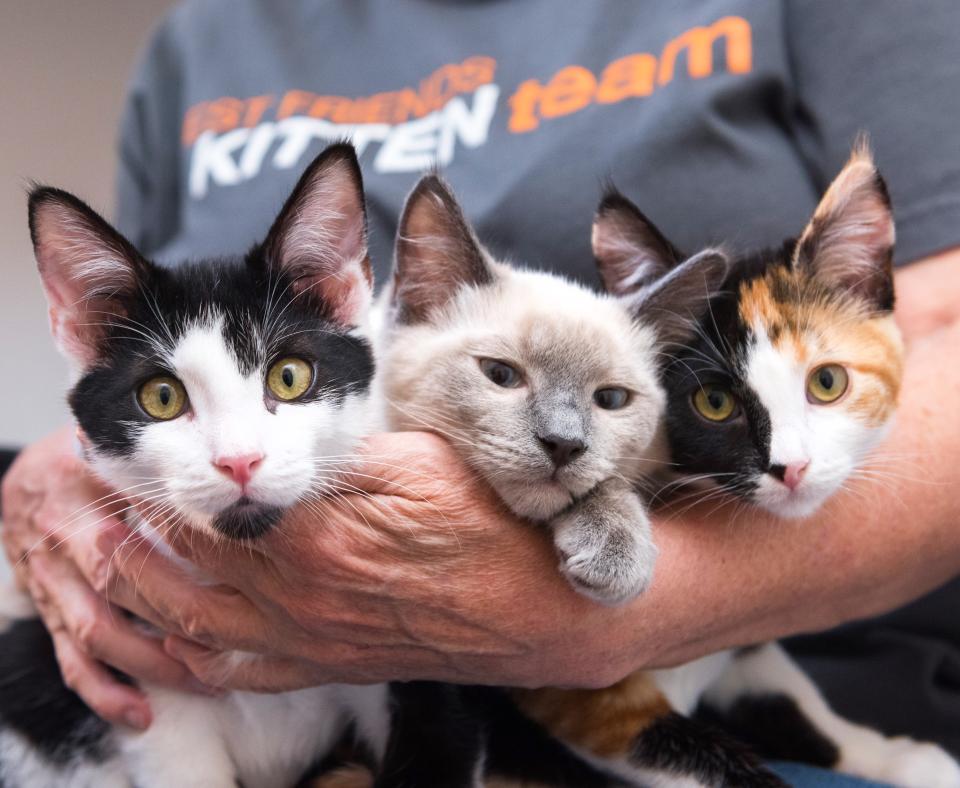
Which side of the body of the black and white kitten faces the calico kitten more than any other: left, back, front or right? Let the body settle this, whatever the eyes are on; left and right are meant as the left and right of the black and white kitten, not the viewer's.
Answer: left

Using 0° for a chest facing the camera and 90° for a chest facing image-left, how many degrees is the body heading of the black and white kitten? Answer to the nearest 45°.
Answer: approximately 0°

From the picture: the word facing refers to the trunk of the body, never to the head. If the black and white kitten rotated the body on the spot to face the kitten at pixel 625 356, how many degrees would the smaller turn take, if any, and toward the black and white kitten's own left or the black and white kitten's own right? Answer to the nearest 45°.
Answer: approximately 90° to the black and white kitten's own left
